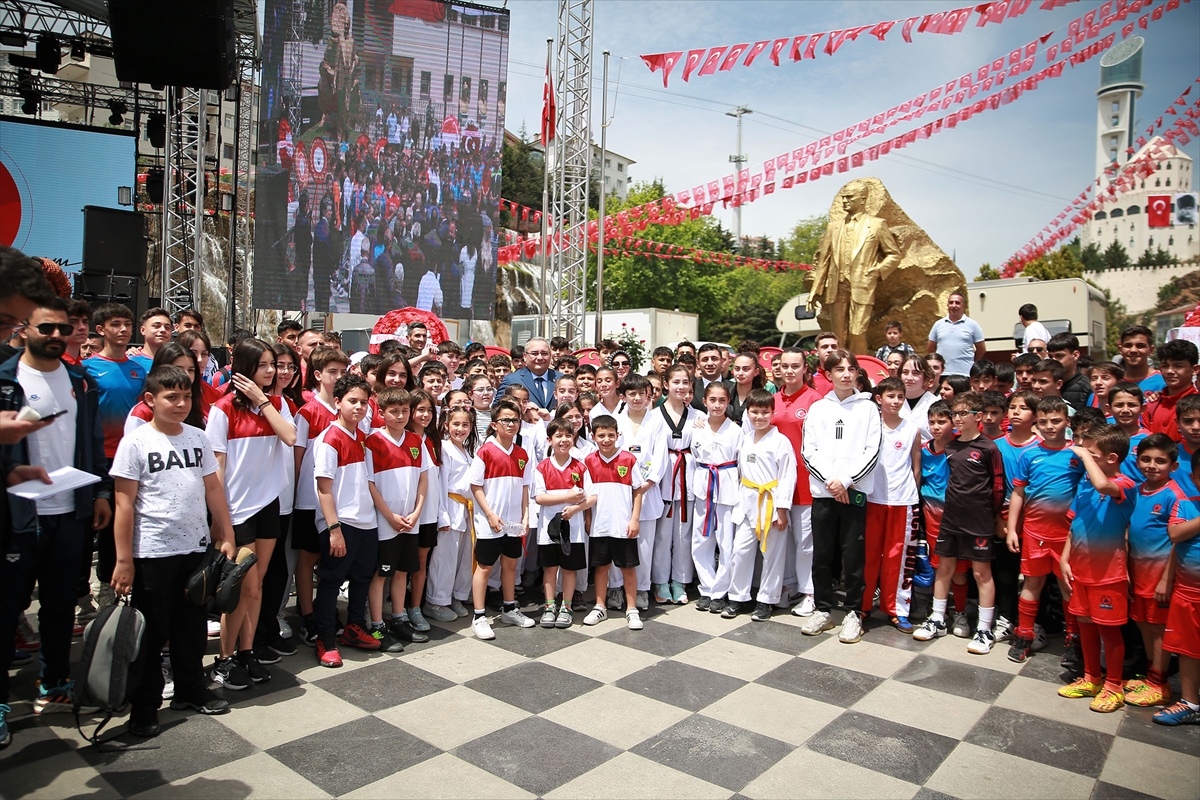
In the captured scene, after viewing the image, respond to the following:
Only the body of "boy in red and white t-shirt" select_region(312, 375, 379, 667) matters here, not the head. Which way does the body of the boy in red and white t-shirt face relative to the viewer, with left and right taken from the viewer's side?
facing the viewer and to the right of the viewer

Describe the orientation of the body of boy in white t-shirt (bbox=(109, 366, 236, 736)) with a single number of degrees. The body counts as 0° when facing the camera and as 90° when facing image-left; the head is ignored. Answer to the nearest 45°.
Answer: approximately 315°

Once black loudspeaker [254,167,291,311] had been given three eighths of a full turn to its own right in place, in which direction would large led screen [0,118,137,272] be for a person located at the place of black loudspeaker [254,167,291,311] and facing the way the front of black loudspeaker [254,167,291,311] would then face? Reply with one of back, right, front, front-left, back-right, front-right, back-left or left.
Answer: front-left

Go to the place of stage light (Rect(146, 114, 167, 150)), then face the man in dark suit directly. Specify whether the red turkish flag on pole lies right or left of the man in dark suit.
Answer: left

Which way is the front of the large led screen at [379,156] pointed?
toward the camera

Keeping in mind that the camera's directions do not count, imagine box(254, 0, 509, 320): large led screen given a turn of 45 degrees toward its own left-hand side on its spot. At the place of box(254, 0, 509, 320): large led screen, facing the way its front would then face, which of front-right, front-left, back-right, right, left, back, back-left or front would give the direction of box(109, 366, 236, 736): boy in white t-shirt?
front-right

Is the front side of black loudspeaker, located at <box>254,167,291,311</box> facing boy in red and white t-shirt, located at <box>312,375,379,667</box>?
yes

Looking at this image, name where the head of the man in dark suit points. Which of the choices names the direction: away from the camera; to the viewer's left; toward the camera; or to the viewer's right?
toward the camera

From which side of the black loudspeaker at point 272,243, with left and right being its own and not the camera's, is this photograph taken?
front

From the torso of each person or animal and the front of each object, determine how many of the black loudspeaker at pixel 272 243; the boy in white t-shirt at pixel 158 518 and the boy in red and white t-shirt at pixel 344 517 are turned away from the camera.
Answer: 0

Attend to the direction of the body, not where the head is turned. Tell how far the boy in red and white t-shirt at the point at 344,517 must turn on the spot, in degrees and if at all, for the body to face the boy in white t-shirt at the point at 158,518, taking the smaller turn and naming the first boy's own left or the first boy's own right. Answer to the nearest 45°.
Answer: approximately 90° to the first boy's own right

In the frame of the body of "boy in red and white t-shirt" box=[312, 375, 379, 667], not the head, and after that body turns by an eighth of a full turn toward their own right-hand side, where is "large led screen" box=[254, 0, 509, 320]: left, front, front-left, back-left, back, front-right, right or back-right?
back

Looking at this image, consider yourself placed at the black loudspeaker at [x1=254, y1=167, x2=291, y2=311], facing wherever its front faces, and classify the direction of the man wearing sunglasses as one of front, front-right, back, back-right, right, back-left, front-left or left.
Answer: front
